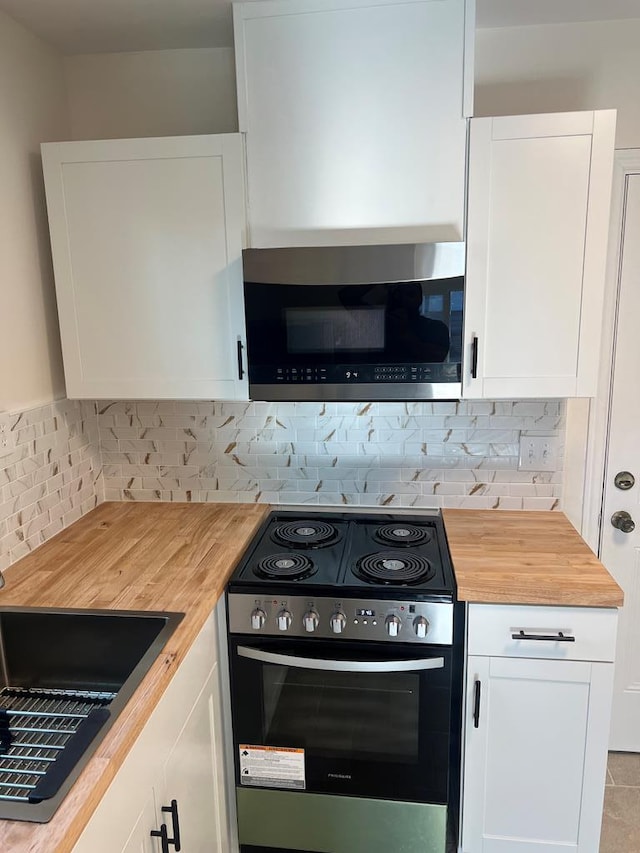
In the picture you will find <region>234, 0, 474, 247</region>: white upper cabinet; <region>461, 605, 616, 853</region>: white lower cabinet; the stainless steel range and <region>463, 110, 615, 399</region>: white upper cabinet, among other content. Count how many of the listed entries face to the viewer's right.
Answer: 0

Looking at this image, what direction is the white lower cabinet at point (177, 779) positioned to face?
to the viewer's right

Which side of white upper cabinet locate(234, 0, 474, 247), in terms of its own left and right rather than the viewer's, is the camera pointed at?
front

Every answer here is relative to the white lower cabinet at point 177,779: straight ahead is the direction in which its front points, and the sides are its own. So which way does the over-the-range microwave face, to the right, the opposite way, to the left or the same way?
to the right

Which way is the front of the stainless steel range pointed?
toward the camera

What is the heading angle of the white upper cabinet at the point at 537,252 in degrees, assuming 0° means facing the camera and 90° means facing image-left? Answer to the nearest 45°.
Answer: approximately 0°

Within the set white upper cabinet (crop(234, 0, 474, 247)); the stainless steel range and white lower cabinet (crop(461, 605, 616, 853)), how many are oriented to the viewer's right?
0

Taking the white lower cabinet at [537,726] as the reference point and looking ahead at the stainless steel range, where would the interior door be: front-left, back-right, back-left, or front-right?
back-right

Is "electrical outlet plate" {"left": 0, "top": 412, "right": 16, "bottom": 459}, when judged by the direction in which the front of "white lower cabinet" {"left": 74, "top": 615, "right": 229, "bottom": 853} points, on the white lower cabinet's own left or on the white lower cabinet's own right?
on the white lower cabinet's own left

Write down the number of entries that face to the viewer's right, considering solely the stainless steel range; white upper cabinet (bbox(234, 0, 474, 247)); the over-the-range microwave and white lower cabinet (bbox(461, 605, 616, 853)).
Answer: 0

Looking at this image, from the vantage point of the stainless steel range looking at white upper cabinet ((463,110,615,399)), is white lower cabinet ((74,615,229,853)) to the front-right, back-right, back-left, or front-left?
back-right

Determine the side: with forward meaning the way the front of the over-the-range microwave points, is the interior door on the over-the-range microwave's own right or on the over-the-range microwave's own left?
on the over-the-range microwave's own left
